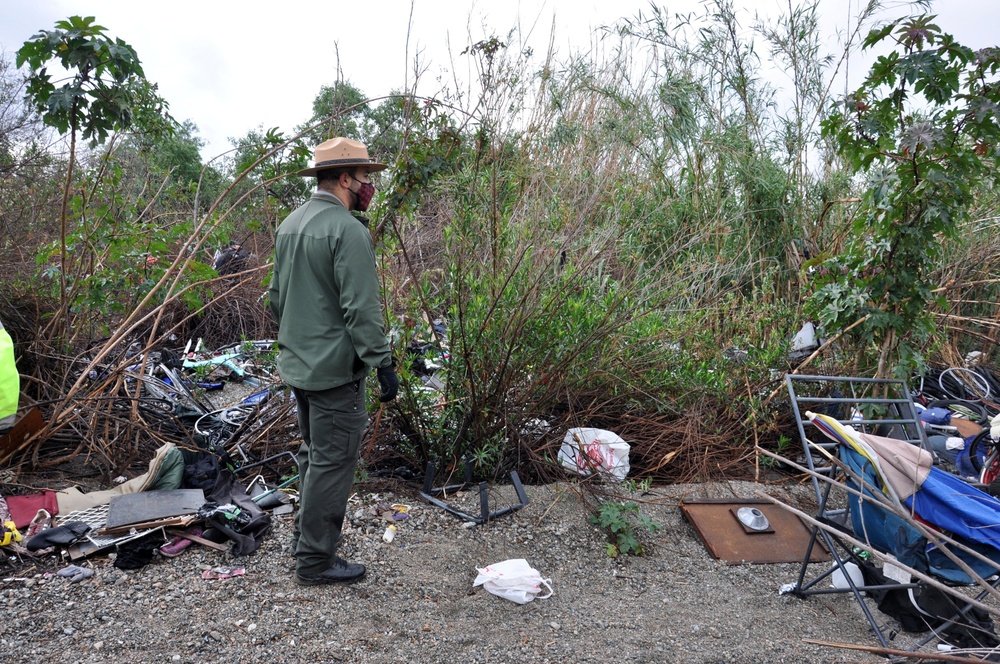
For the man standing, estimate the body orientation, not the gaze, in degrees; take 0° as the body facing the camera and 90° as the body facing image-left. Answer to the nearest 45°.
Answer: approximately 225°

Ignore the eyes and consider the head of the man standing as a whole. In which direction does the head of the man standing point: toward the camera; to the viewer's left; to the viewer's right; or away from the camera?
to the viewer's right

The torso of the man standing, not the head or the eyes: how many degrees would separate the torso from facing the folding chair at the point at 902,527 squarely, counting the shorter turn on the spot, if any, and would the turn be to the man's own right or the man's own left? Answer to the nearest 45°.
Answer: approximately 45° to the man's own right

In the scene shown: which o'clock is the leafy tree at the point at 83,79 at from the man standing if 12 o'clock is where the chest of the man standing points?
The leafy tree is roughly at 9 o'clock from the man standing.

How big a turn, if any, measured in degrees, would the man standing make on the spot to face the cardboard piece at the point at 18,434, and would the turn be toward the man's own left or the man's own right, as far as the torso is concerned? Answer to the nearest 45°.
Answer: approximately 90° to the man's own left

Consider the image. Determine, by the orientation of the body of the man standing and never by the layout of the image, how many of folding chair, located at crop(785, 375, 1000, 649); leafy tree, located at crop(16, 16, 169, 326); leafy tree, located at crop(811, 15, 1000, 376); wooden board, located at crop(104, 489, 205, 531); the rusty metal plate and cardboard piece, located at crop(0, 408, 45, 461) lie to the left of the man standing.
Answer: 3

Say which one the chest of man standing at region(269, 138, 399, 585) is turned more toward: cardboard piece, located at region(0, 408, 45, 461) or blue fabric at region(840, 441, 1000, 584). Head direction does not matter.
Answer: the blue fabric

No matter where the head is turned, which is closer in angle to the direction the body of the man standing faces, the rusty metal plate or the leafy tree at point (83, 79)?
the rusty metal plate

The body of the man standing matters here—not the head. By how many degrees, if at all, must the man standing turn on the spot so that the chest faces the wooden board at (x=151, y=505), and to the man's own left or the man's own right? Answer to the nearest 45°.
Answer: approximately 90° to the man's own left
